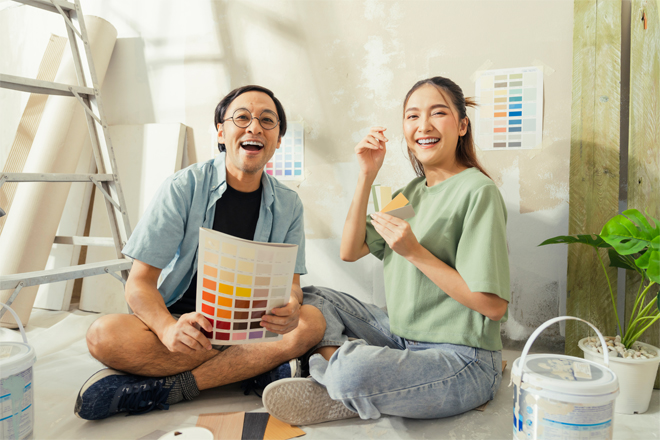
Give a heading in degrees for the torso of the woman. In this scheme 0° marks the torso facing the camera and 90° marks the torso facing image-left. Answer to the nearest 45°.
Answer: approximately 45°

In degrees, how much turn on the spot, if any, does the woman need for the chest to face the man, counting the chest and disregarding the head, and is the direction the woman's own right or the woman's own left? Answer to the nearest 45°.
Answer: approximately 45° to the woman's own right

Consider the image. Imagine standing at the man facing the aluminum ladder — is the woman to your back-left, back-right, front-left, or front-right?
back-right

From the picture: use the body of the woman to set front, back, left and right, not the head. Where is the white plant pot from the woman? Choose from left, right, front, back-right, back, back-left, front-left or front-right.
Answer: back-left

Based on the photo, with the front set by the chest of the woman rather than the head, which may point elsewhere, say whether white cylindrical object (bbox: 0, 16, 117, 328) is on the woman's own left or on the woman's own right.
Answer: on the woman's own right
